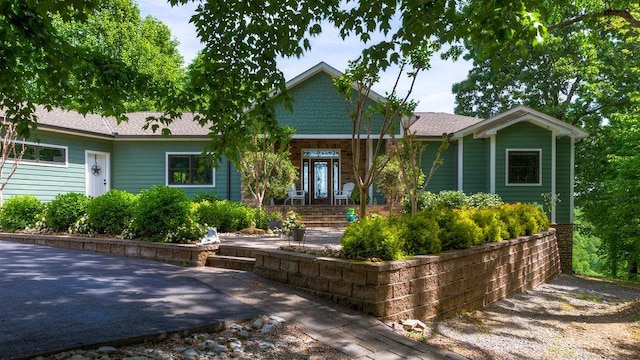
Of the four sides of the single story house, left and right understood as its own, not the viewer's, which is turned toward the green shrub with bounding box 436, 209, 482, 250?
front

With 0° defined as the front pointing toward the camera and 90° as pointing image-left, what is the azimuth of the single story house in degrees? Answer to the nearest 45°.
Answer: approximately 0°

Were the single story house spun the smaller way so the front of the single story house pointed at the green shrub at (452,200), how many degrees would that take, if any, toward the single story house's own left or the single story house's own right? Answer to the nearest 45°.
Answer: approximately 45° to the single story house's own left

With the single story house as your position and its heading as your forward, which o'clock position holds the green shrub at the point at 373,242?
The green shrub is roughly at 12 o'clock from the single story house.

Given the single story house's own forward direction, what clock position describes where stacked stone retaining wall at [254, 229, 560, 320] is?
The stacked stone retaining wall is roughly at 12 o'clock from the single story house.

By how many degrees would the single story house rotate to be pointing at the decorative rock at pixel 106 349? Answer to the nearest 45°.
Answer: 0° — it already faces it

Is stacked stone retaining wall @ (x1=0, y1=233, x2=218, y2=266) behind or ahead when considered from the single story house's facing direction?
ahead

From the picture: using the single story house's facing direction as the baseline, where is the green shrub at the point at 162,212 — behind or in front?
in front

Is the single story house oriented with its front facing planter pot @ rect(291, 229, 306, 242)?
yes

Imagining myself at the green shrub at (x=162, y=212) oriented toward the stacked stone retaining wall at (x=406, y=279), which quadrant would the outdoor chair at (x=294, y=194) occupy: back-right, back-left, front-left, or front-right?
back-left
